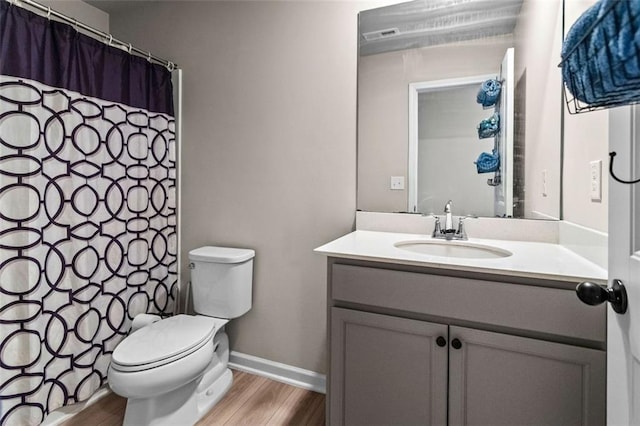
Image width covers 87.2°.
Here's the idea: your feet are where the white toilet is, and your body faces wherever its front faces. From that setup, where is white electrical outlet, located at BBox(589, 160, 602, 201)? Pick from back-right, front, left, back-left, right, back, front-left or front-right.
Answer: left

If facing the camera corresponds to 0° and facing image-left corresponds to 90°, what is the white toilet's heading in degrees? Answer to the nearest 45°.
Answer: approximately 45°

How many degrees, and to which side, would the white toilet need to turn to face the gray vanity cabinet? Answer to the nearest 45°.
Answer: approximately 90° to its left

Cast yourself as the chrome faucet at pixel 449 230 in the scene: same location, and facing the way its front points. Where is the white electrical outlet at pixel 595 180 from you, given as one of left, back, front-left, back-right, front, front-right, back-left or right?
front-left

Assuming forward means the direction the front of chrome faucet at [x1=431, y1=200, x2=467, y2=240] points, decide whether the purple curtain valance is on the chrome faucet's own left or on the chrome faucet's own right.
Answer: on the chrome faucet's own right

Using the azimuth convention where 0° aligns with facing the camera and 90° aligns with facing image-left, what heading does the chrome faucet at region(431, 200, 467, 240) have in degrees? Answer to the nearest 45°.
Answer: approximately 0°

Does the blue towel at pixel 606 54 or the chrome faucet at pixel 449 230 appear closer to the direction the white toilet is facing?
the blue towel
